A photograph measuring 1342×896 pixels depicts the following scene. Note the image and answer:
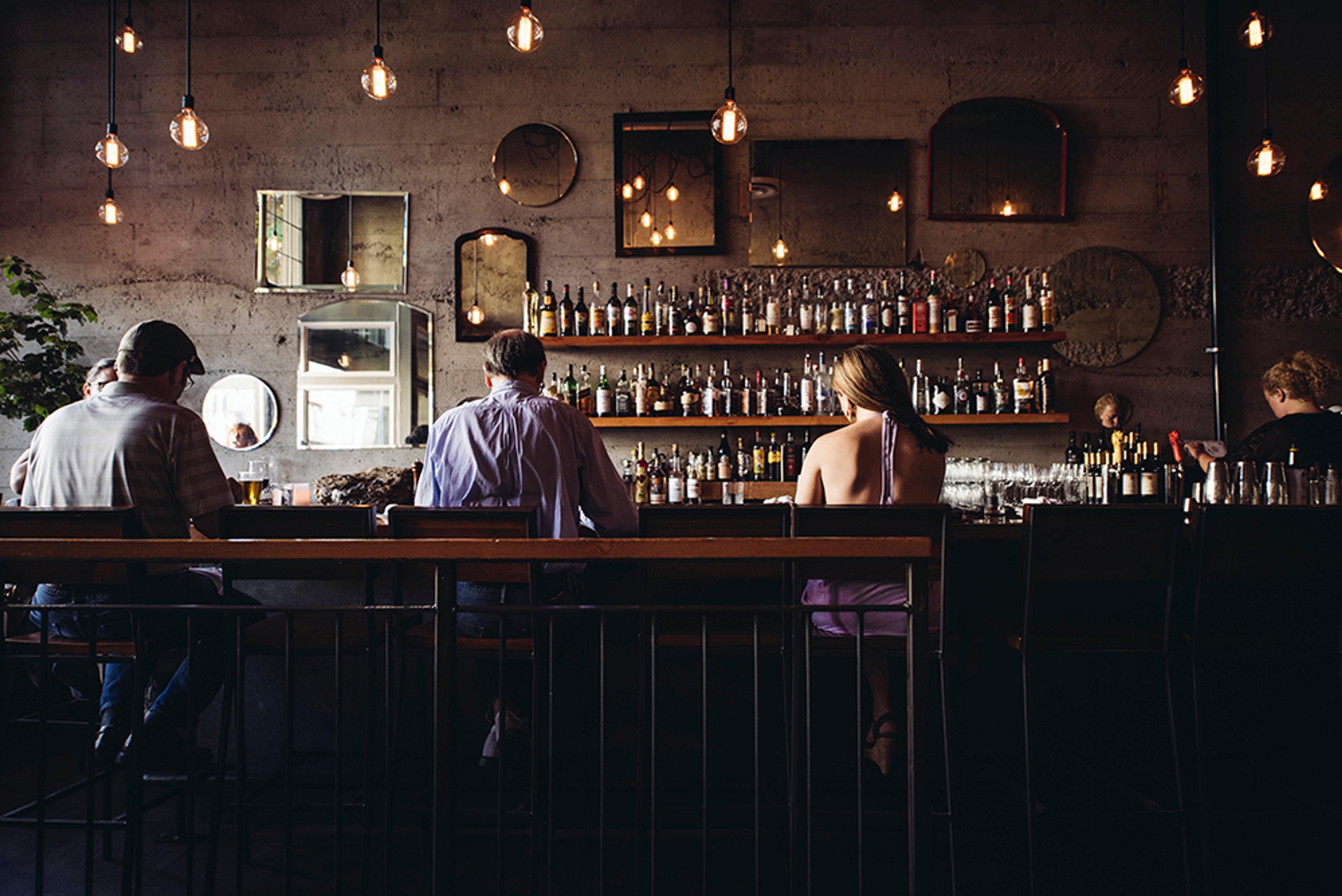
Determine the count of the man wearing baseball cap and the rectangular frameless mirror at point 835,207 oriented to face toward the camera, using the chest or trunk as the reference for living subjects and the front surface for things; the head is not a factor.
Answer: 1

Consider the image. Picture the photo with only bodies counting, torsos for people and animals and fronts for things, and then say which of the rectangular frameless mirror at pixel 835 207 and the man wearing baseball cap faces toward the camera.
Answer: the rectangular frameless mirror

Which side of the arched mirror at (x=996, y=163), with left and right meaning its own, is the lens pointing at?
front

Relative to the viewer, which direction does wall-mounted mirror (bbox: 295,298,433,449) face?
toward the camera

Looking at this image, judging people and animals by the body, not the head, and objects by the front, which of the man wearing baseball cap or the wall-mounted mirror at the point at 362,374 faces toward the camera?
the wall-mounted mirror

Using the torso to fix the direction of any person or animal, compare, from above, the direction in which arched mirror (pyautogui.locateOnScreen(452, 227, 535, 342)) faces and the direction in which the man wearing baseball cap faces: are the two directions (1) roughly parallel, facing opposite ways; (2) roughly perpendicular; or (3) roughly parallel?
roughly parallel, facing opposite ways

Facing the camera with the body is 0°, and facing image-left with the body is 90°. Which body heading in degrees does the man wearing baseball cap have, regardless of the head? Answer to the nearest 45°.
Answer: approximately 225°

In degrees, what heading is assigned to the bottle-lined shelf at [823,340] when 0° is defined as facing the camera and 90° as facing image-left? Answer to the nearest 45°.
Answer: approximately 0°

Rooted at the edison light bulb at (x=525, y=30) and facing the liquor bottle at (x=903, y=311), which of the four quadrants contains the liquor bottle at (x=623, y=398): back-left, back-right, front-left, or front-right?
front-left

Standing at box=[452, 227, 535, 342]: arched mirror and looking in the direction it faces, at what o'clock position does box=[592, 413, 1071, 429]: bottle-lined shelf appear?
The bottle-lined shelf is roughly at 10 o'clock from the arched mirror.

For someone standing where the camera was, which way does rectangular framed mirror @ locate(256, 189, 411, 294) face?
facing the viewer

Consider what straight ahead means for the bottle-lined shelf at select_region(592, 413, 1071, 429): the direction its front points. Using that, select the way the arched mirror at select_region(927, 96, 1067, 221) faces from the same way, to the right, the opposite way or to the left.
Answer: the same way

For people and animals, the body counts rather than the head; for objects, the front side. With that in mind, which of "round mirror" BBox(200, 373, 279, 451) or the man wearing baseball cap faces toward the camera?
the round mirror

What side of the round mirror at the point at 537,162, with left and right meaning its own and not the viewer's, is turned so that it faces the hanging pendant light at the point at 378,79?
front

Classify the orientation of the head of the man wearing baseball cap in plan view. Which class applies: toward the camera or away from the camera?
away from the camera

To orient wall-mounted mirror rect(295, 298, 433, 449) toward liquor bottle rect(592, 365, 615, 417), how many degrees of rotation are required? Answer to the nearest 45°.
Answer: approximately 45° to its left

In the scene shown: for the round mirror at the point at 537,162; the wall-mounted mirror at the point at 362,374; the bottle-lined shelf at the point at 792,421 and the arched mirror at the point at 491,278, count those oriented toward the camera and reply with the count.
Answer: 4

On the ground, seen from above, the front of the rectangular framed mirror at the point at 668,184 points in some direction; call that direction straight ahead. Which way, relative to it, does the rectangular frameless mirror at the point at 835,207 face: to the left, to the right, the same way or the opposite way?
the same way

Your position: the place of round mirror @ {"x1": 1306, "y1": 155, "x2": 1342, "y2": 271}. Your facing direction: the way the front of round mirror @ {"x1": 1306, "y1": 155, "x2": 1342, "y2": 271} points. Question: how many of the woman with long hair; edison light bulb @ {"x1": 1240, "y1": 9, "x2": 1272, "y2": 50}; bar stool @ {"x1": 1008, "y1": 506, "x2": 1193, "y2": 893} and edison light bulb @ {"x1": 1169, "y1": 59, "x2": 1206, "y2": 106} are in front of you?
4
